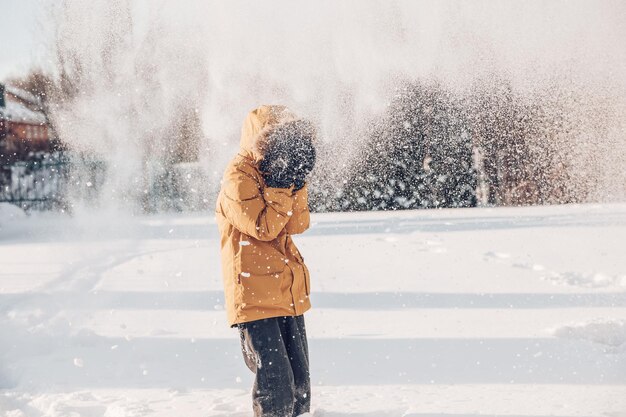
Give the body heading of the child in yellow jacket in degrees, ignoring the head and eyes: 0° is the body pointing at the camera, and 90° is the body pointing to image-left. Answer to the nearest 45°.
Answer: approximately 315°

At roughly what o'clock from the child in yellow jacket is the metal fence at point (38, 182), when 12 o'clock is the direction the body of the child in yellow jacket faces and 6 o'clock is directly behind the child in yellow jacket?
The metal fence is roughly at 7 o'clock from the child in yellow jacket.

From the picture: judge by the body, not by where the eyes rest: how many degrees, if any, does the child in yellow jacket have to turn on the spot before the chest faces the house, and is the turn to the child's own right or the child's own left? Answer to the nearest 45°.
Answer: approximately 135° to the child's own left

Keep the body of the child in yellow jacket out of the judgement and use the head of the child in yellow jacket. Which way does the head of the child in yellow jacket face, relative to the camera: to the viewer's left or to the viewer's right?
to the viewer's right
